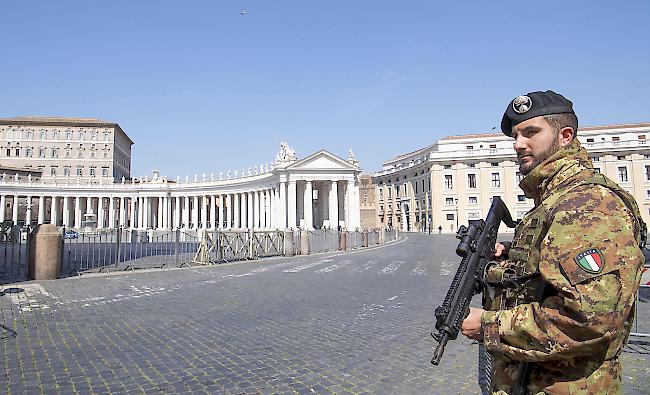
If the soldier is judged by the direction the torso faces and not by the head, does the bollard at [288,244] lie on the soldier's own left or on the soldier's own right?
on the soldier's own right

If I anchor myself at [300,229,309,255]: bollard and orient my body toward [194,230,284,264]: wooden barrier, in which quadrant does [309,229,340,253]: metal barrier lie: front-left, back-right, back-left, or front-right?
back-right

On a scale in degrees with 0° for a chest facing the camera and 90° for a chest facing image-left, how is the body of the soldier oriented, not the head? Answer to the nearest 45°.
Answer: approximately 90°

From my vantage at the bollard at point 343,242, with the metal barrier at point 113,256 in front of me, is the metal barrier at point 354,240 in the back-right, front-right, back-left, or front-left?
back-right

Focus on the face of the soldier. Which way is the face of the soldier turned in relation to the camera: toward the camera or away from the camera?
toward the camera
